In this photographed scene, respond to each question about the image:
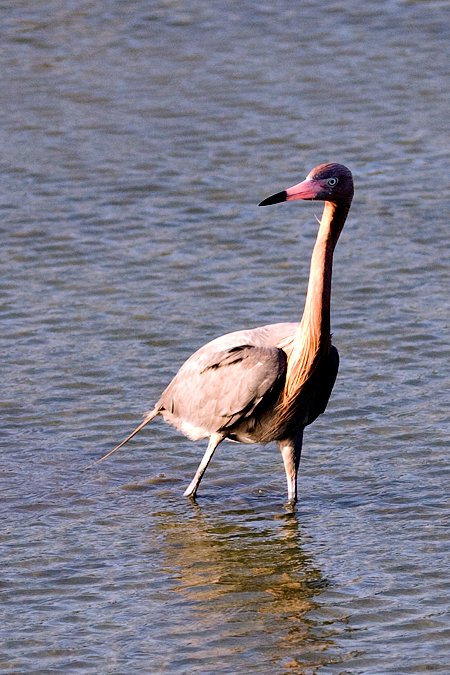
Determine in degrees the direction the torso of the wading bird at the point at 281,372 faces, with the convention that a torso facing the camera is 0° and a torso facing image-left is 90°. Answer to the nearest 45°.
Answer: approximately 315°

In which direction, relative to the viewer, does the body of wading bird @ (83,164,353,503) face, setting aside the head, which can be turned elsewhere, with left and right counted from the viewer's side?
facing the viewer and to the right of the viewer
